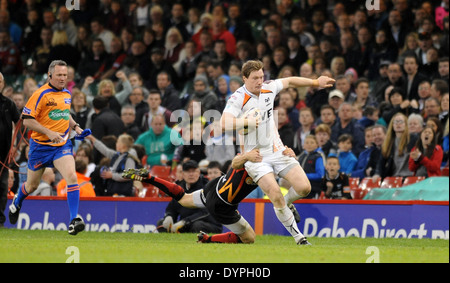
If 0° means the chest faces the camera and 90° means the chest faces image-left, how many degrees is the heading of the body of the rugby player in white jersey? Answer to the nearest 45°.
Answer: approximately 315°

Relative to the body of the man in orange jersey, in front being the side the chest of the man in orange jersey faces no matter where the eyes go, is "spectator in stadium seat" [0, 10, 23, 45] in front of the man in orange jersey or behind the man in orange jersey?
behind

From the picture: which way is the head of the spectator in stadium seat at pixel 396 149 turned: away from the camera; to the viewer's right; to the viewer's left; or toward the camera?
toward the camera

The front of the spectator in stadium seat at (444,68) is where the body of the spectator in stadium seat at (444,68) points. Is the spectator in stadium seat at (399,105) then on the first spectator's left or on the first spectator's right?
on the first spectator's right

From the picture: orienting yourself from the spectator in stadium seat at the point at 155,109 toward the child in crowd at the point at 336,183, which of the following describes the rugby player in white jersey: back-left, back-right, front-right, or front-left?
front-right

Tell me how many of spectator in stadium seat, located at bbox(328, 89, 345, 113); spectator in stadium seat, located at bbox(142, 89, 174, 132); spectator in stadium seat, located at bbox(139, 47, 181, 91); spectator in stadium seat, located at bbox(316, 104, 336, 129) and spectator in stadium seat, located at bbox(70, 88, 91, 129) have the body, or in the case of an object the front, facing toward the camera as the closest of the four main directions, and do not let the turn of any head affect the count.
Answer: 5

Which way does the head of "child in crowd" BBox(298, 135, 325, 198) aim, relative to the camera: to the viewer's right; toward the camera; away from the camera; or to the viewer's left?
toward the camera

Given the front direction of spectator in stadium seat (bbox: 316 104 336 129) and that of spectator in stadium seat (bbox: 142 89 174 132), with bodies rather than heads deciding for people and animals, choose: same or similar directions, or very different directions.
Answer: same or similar directions

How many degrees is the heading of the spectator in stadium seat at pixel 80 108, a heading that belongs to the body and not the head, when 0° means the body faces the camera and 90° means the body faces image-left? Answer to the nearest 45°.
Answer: approximately 0°

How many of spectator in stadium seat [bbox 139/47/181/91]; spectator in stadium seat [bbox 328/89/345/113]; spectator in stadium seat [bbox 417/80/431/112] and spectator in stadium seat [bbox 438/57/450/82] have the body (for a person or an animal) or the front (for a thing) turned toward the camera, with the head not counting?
4

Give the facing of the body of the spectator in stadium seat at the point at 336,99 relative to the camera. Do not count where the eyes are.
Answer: toward the camera

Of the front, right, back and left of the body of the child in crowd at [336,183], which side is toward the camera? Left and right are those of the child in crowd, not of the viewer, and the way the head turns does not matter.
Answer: front
